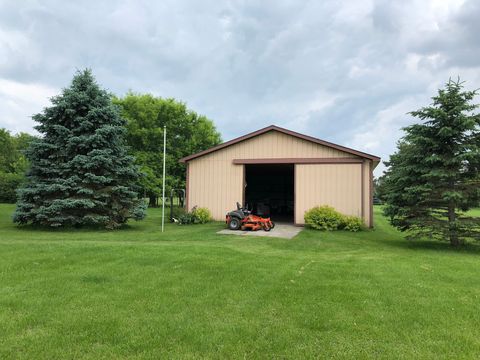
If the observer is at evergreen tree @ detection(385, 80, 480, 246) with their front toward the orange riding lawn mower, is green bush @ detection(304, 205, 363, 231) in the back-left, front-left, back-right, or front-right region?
front-right

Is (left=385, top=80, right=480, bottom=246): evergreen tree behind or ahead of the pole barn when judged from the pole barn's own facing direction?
ahead

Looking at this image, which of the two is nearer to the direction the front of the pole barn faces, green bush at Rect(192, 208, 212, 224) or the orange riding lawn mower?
the orange riding lawn mower

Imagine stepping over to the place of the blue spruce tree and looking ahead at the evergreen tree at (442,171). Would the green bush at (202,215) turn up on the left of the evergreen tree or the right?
left

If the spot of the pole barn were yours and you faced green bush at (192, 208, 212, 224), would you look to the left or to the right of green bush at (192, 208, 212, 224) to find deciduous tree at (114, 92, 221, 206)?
right

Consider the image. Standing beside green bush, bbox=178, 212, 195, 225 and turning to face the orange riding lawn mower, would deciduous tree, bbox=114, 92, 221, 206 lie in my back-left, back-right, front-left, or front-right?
back-left

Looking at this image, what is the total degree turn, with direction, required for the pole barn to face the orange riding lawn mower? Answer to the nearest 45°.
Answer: approximately 45° to its right

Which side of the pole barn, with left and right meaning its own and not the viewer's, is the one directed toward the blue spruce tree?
right

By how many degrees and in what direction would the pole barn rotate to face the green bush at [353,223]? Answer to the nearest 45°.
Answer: approximately 45° to its left

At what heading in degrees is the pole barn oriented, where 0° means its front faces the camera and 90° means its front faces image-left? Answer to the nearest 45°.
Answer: approximately 0°

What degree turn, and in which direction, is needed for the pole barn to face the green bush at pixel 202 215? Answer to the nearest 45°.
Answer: approximately 90° to its right

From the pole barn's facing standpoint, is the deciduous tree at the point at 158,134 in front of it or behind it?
behind
